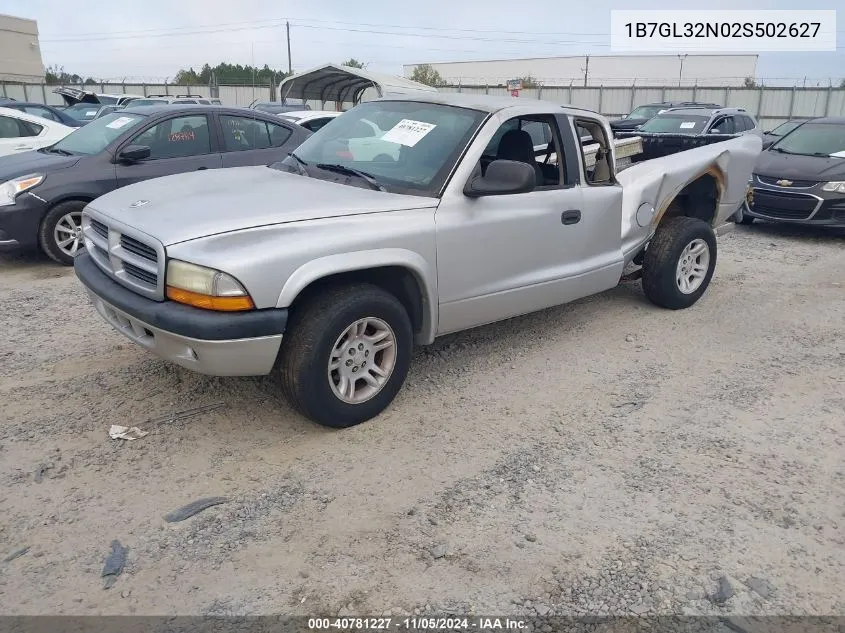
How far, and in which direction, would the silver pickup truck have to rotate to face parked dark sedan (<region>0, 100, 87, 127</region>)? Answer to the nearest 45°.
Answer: approximately 90° to its right

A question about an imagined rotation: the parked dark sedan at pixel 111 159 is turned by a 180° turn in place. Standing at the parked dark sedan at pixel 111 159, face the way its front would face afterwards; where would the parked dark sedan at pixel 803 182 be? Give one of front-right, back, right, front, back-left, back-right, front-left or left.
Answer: front-right

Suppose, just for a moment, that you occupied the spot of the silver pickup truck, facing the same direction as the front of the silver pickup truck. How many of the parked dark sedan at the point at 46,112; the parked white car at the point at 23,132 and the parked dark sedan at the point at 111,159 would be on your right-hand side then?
3

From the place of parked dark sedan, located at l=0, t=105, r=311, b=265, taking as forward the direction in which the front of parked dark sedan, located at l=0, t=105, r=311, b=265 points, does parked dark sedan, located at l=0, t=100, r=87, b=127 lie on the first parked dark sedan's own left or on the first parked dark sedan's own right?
on the first parked dark sedan's own right

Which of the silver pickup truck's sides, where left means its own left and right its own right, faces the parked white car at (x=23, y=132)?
right

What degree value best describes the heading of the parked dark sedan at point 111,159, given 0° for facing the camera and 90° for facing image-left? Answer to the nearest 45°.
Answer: approximately 45°

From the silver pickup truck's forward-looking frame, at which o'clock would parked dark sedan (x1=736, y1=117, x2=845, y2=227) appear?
The parked dark sedan is roughly at 6 o'clock from the silver pickup truck.

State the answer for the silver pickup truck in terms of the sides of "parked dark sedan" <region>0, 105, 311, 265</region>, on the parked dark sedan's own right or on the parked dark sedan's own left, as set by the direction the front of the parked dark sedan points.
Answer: on the parked dark sedan's own left

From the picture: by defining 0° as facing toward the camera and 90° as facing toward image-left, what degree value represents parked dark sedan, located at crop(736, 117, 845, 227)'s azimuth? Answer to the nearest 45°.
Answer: approximately 45°
